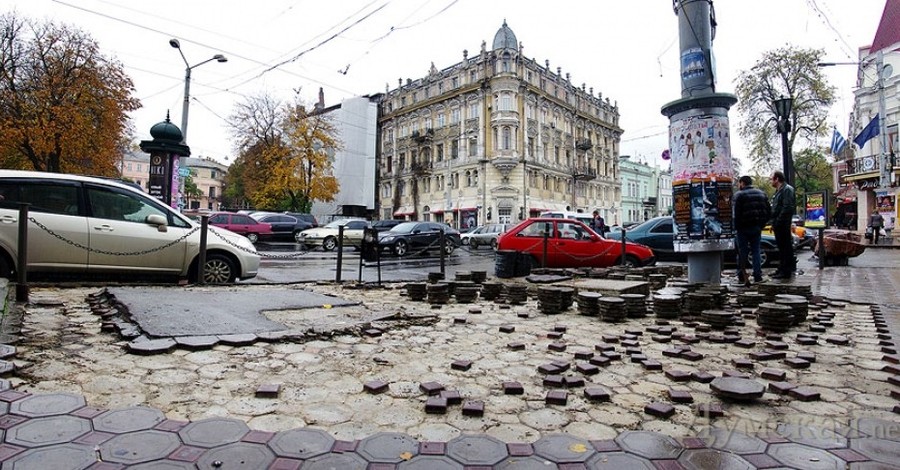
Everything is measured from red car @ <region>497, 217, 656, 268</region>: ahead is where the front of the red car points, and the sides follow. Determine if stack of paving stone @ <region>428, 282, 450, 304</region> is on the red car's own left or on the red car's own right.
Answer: on the red car's own right

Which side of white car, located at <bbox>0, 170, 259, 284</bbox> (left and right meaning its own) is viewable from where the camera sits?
right

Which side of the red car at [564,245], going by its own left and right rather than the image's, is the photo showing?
right

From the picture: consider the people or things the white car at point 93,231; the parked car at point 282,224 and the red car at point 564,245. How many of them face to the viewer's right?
2

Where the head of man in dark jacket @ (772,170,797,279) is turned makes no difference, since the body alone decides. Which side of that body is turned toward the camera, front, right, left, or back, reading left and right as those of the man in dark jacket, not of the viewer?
left

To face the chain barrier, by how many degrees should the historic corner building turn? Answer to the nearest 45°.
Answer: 0° — it already faces it

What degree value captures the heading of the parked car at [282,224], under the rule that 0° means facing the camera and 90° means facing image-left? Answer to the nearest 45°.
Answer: approximately 45°
